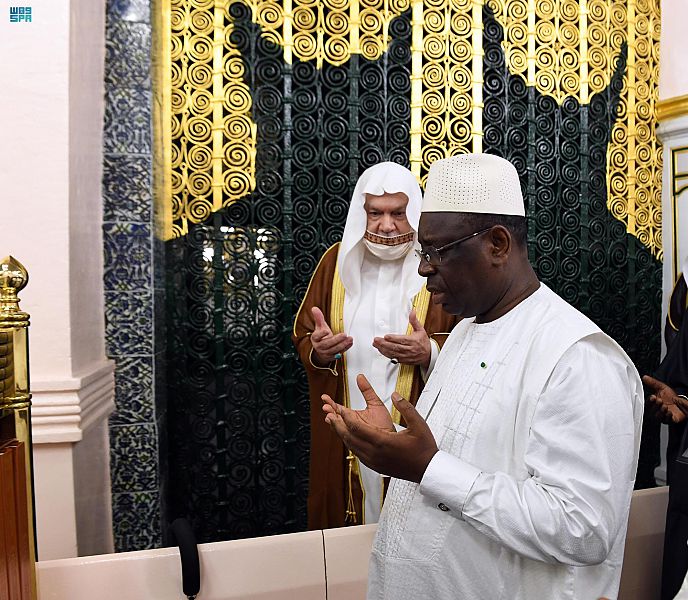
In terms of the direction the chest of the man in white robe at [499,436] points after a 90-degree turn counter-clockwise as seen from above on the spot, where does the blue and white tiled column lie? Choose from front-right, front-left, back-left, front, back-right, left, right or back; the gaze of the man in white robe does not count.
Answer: back

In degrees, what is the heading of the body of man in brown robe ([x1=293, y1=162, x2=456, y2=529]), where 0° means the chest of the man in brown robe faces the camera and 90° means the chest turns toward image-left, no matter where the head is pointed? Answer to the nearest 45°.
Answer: approximately 0°

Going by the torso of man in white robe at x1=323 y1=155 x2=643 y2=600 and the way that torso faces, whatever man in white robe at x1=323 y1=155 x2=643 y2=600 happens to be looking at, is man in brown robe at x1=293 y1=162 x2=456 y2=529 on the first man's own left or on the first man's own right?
on the first man's own right

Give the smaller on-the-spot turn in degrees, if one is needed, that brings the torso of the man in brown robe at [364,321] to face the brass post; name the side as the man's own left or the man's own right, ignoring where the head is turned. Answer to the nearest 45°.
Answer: approximately 45° to the man's own right

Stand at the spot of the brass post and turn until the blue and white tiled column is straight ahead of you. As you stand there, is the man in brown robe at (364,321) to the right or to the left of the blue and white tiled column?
right

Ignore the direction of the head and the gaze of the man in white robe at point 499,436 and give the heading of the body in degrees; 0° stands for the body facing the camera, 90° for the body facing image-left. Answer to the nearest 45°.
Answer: approximately 45°

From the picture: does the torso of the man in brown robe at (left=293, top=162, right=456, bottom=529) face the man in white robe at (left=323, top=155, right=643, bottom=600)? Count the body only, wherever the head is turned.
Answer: yes

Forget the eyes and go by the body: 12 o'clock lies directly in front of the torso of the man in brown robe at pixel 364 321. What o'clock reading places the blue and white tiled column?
The blue and white tiled column is roughly at 3 o'clock from the man in brown robe.
